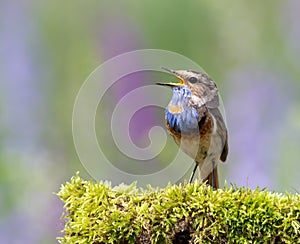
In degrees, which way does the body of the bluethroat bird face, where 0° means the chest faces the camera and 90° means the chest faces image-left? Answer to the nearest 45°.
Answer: approximately 45°
